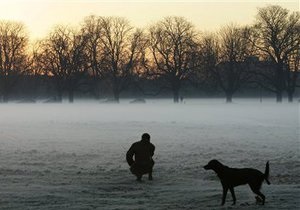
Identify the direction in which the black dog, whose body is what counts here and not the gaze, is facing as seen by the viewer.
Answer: to the viewer's left

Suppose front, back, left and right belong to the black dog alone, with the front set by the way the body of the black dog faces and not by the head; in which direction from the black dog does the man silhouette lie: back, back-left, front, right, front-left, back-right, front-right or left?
front-right
